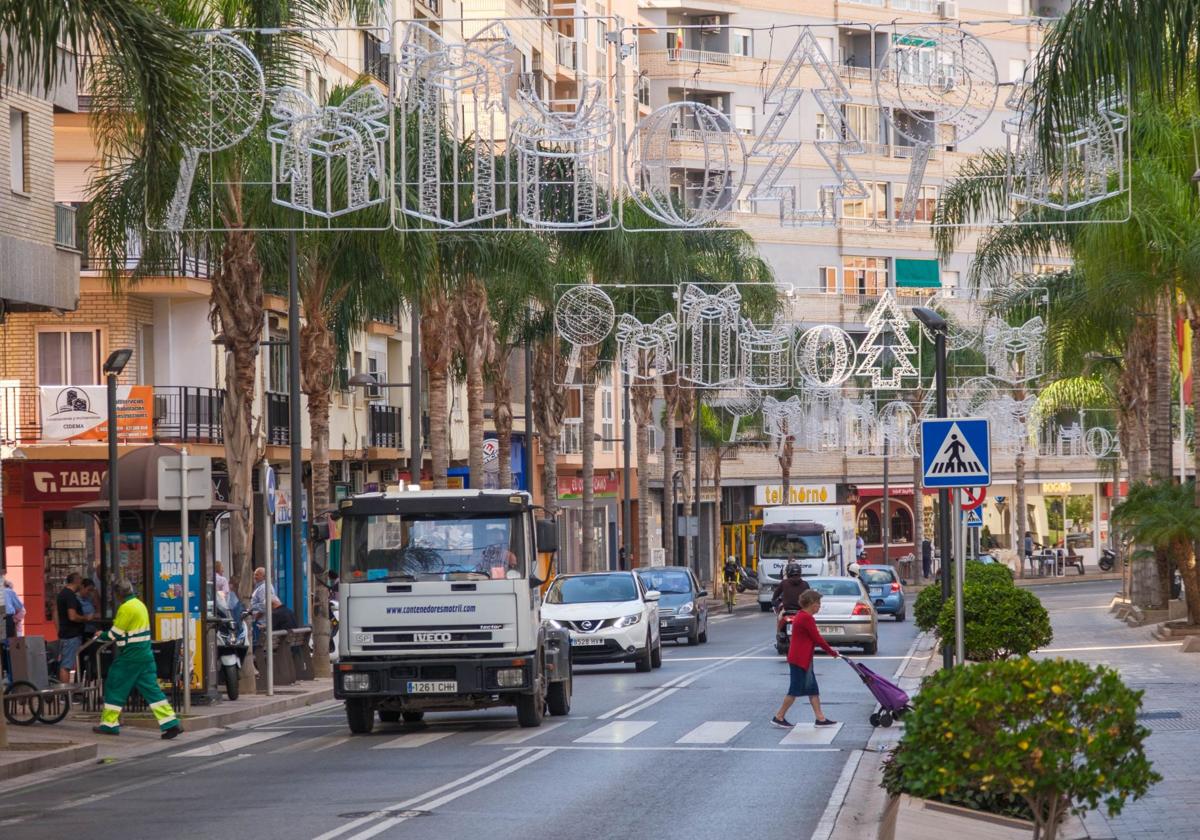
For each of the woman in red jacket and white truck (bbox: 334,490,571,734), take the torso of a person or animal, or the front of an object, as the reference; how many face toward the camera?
1

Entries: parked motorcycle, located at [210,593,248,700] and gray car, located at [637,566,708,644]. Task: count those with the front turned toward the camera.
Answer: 2

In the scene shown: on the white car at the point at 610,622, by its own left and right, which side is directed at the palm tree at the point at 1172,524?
left

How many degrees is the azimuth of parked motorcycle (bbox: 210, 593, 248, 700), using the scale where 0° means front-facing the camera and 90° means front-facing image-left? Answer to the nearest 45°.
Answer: approximately 0°

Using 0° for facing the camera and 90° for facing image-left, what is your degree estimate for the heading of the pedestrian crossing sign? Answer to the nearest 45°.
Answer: approximately 0°

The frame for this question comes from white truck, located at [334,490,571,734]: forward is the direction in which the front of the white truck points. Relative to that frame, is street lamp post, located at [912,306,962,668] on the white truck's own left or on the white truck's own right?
on the white truck's own left

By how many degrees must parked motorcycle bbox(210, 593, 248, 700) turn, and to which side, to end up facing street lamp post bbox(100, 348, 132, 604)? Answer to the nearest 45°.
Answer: approximately 45° to its right

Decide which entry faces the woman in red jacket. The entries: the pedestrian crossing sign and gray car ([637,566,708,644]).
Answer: the gray car
